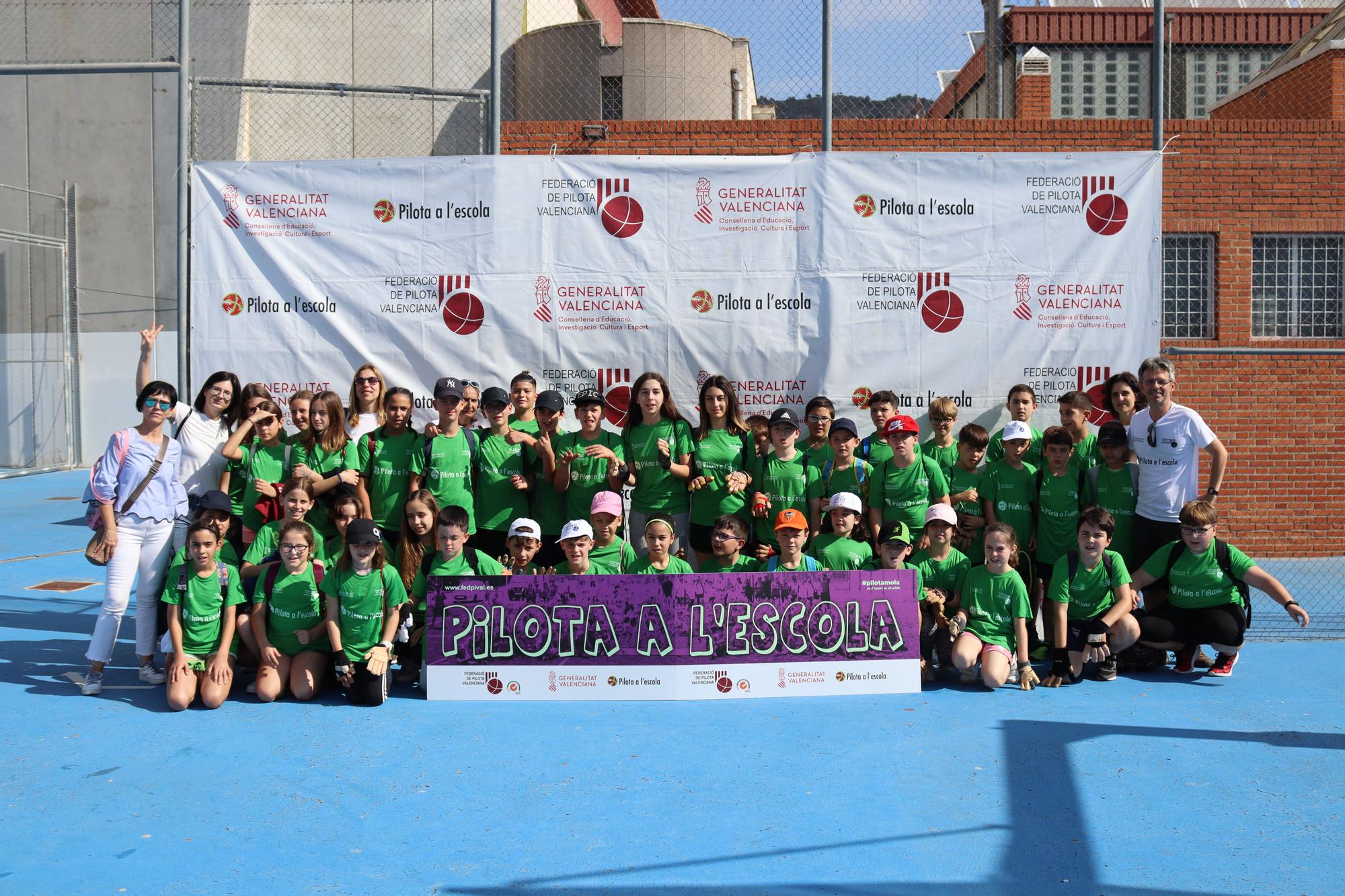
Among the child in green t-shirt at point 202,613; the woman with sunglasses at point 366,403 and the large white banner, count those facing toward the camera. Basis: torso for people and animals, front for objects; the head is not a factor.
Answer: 3

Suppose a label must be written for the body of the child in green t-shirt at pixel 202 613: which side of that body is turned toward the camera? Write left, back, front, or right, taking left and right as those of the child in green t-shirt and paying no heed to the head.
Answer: front

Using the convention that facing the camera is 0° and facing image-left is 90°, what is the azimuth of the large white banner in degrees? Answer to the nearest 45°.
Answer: approximately 0°

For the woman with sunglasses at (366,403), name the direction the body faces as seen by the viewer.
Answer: toward the camera

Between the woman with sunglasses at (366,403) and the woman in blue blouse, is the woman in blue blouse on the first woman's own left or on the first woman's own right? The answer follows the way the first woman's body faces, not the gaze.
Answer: on the first woman's own right

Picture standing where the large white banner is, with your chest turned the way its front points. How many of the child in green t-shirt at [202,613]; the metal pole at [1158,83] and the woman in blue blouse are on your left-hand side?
1

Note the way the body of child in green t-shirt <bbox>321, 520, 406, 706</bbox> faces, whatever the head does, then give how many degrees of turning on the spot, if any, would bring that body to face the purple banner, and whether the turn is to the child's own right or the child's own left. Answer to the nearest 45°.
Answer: approximately 90° to the child's own left

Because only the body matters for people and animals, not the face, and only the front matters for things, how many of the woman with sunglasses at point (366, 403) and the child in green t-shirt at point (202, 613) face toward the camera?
2
